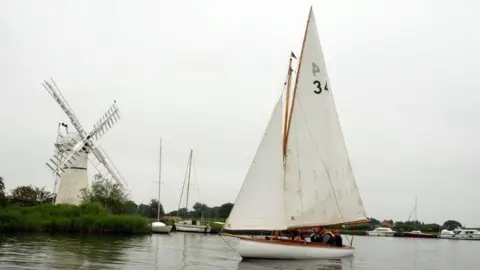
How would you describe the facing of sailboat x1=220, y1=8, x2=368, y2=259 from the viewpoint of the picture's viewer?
facing to the left of the viewer
